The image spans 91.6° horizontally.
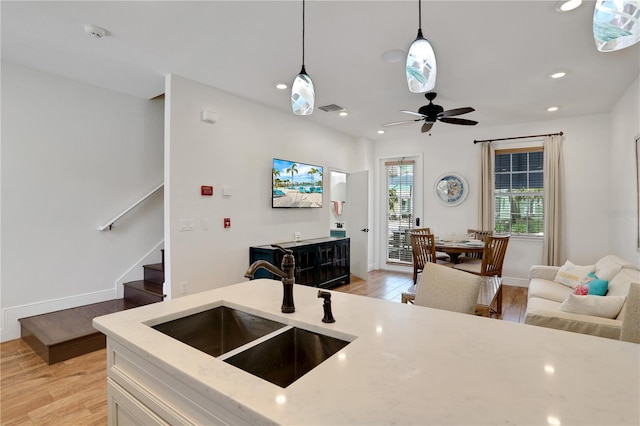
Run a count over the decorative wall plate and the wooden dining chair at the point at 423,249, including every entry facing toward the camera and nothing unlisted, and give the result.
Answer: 1

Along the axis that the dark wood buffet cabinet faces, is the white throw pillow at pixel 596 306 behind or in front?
in front

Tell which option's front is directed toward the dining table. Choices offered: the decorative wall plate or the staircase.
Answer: the decorative wall plate

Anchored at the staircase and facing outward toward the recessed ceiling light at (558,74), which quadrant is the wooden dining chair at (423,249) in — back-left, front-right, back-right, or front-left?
front-left

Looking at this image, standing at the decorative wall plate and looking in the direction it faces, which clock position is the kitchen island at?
The kitchen island is roughly at 12 o'clock from the decorative wall plate.

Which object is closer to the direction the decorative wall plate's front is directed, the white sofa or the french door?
the white sofa

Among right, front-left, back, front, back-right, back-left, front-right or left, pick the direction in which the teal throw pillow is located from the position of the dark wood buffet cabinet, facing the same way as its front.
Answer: front

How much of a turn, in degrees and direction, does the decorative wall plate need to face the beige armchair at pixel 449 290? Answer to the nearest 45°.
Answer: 0° — it already faces it

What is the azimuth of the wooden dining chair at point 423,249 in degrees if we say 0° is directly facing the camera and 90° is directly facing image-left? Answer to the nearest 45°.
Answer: approximately 225°

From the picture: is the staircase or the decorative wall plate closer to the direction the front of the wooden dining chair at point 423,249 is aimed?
the decorative wall plate

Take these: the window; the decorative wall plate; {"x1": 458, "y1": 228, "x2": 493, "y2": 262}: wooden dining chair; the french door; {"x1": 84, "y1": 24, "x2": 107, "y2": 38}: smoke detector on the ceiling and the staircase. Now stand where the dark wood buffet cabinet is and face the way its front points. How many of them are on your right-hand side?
2

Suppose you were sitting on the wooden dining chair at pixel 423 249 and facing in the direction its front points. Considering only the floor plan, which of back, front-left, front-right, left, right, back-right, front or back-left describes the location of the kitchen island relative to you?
back-right

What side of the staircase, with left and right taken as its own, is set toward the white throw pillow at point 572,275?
left

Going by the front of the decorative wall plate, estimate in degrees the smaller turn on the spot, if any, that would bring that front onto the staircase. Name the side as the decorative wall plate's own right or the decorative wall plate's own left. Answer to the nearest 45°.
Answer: approximately 45° to the decorative wall plate's own right
